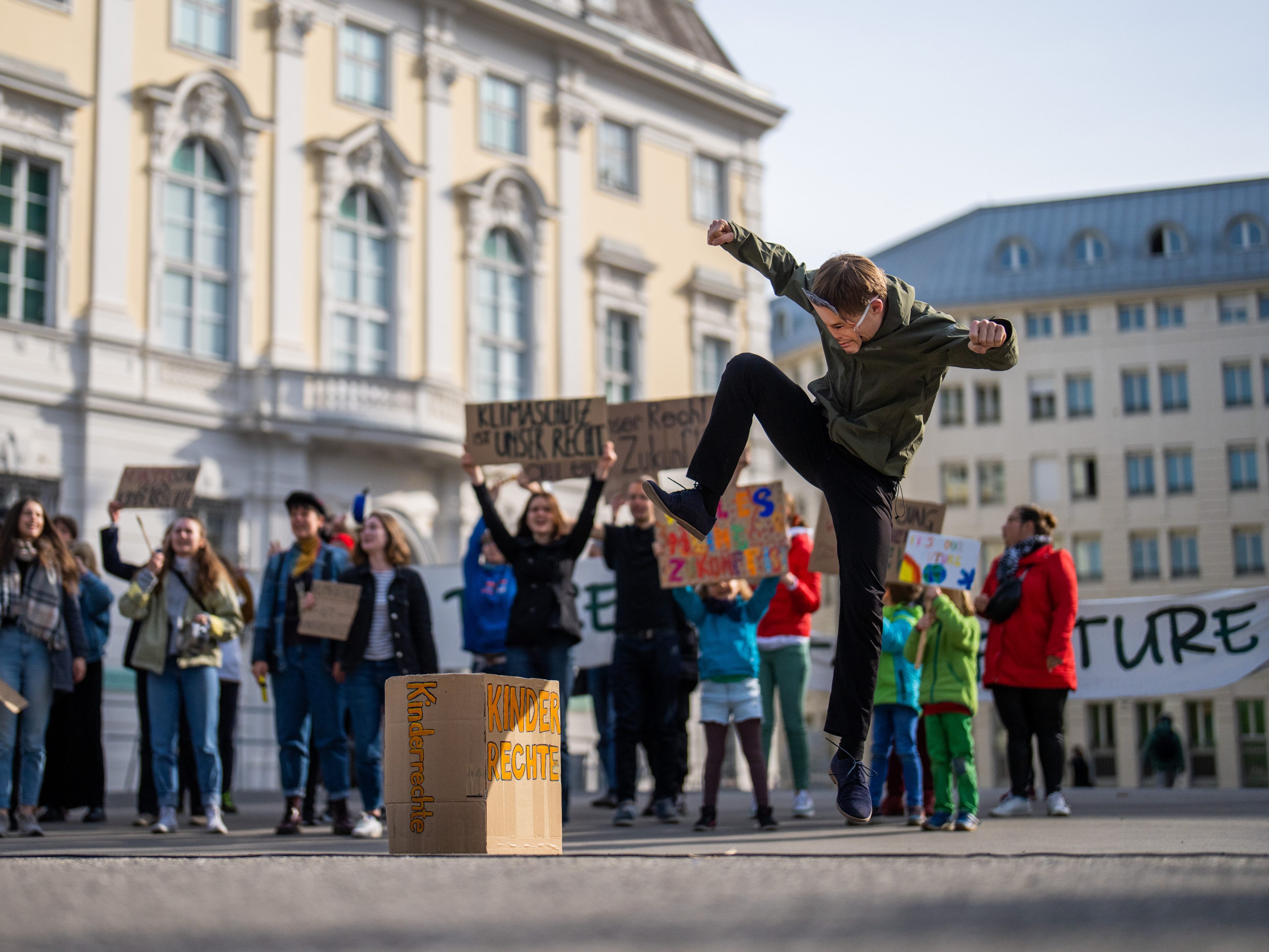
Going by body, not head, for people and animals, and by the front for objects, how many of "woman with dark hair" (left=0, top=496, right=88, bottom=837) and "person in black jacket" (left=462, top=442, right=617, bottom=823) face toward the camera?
2

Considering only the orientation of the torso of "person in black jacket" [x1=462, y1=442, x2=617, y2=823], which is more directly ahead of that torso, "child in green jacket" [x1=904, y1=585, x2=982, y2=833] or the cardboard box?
the cardboard box

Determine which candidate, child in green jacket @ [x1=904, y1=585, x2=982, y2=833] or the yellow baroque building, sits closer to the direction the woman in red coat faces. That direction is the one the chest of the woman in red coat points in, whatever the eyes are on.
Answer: the child in green jacket

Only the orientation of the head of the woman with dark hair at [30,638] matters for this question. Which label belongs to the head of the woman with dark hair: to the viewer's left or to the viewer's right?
to the viewer's right

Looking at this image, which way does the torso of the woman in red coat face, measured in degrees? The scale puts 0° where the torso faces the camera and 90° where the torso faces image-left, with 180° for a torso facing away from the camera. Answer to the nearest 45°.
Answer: approximately 45°

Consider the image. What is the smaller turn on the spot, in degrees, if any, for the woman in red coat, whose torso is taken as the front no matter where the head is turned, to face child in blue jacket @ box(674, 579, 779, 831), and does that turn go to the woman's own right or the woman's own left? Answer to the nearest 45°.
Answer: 0° — they already face them

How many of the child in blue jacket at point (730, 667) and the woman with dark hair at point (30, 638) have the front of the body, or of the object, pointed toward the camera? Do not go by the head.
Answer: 2

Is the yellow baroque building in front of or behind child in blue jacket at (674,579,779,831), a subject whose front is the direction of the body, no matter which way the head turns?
behind

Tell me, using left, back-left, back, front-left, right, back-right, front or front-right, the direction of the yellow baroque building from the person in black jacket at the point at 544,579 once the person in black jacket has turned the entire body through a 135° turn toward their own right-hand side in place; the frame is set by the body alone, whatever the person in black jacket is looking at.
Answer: front-right

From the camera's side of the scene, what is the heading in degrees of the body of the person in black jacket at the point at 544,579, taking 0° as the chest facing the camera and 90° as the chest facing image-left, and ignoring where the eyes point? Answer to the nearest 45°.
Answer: approximately 0°
